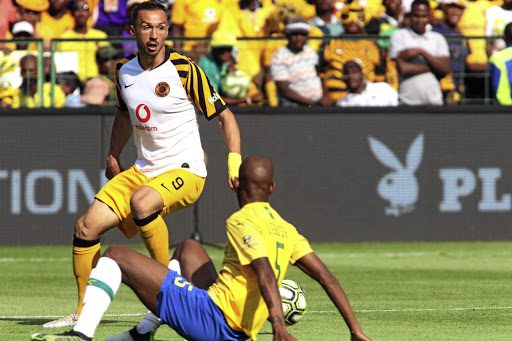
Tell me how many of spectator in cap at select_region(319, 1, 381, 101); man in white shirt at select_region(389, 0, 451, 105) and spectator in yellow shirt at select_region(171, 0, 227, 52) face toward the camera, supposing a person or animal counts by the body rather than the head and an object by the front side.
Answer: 3

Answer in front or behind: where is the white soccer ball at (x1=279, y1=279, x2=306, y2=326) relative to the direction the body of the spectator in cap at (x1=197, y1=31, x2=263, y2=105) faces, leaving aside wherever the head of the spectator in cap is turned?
in front

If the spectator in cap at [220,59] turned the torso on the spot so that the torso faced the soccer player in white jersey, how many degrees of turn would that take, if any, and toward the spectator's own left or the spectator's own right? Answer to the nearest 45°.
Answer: approximately 45° to the spectator's own right

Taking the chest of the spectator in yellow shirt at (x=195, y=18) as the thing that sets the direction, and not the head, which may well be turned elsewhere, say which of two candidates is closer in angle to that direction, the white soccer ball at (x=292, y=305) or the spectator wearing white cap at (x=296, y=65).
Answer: the white soccer ball

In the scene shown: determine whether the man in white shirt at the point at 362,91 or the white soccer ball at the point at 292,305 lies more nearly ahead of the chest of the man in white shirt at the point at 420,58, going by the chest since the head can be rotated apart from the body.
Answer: the white soccer ball

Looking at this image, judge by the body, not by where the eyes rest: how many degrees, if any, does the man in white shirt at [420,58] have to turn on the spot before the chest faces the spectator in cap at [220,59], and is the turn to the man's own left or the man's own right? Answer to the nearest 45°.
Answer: approximately 90° to the man's own right

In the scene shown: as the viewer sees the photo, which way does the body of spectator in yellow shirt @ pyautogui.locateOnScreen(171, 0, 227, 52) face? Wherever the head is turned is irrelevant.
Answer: toward the camera

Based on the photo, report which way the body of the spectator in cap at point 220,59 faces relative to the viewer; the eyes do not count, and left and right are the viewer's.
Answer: facing the viewer and to the right of the viewer

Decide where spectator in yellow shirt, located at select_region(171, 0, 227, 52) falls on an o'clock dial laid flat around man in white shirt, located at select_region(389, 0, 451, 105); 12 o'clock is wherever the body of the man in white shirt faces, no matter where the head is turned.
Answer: The spectator in yellow shirt is roughly at 3 o'clock from the man in white shirt.

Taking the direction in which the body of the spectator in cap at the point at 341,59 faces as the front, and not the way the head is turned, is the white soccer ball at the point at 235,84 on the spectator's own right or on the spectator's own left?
on the spectator's own right

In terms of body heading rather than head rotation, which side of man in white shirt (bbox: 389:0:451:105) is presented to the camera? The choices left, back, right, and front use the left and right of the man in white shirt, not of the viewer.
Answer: front
